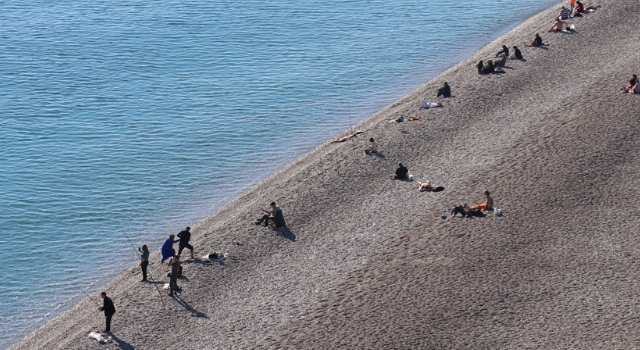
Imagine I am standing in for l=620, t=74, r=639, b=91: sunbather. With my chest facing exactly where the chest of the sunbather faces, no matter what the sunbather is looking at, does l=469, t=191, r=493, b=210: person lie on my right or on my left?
on my left

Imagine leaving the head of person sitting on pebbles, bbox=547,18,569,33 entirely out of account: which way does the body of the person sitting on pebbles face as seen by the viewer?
to the viewer's left

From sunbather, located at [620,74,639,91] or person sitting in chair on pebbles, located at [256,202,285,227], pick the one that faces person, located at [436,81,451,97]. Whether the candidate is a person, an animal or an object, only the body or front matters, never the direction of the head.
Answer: the sunbather

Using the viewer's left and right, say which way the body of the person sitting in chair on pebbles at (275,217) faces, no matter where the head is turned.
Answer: facing to the left of the viewer

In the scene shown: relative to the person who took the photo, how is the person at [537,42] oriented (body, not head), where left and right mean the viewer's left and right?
facing to the left of the viewer

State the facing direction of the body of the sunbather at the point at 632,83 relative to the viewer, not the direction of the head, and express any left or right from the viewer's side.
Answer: facing to the left of the viewer

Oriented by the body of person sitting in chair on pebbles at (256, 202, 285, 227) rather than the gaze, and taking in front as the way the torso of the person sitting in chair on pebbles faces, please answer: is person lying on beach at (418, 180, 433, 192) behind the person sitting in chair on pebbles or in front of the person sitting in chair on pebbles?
behind
